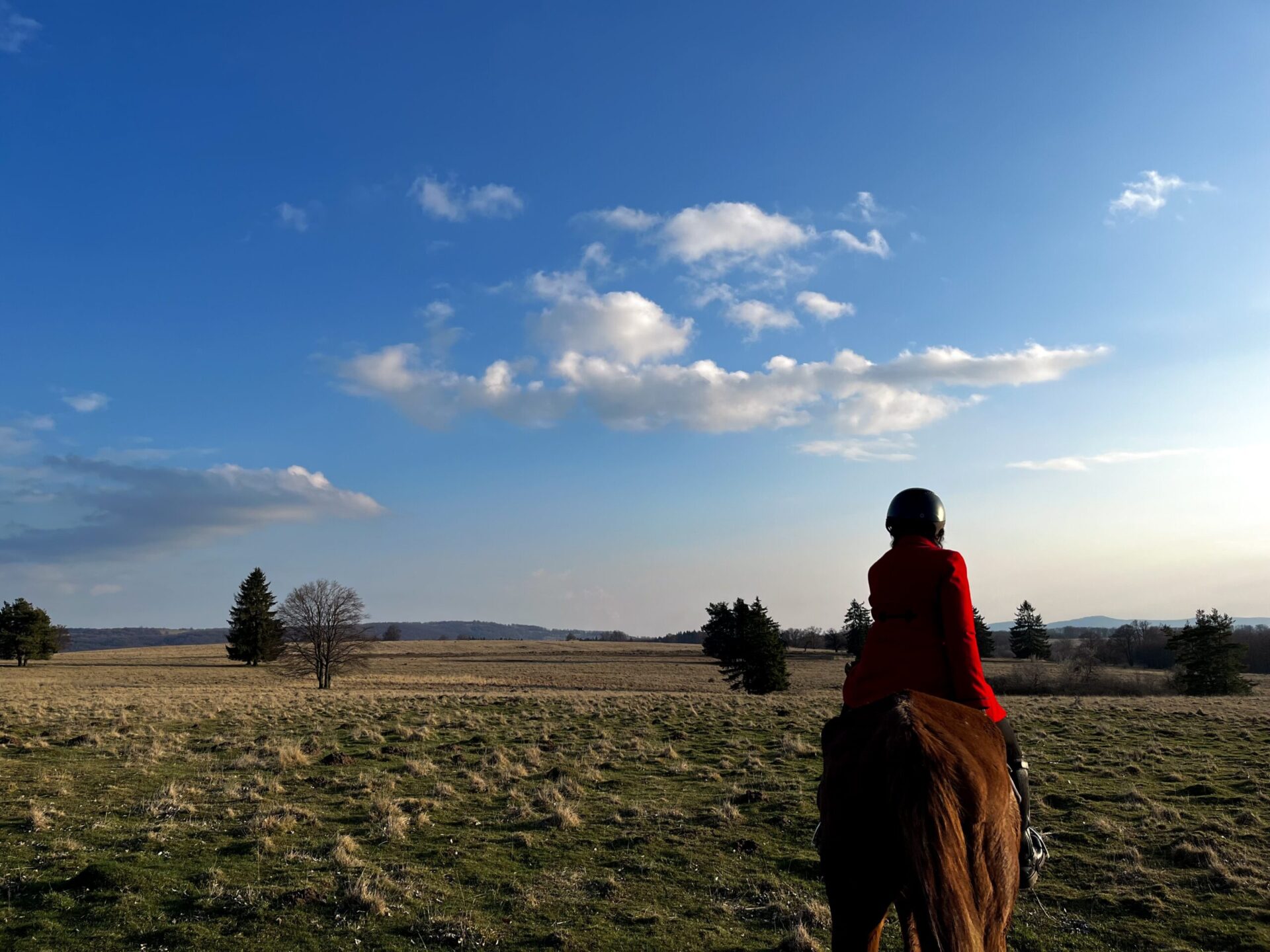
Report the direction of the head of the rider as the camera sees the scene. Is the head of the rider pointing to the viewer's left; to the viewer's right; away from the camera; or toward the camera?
away from the camera

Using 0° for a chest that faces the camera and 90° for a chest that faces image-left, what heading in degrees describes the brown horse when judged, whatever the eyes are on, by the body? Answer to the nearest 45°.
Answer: approximately 180°
